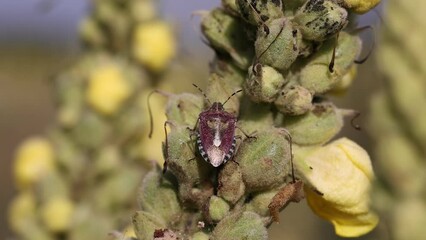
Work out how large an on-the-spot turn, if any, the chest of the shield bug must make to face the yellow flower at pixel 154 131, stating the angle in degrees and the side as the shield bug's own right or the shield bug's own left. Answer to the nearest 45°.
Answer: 0° — it already faces it

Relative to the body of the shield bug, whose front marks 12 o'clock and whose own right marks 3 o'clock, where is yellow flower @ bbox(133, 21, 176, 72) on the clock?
The yellow flower is roughly at 12 o'clock from the shield bug.

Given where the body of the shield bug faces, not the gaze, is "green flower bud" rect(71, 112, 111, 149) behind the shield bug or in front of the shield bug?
in front

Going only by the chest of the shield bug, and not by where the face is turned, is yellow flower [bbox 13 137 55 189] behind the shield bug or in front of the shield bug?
in front

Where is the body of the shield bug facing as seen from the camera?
away from the camera

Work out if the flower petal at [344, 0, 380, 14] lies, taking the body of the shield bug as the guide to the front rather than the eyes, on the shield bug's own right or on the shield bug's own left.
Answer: on the shield bug's own right
